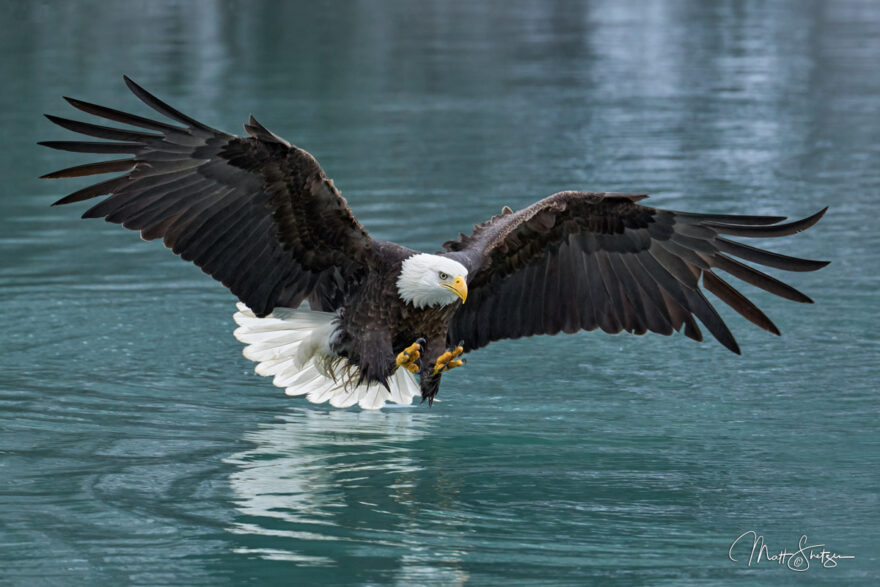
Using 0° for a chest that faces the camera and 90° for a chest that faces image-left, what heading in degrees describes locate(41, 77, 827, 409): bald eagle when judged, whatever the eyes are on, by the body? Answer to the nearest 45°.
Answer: approximately 315°
